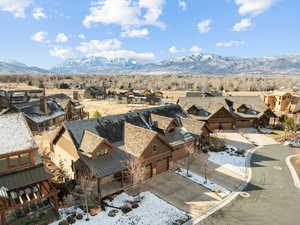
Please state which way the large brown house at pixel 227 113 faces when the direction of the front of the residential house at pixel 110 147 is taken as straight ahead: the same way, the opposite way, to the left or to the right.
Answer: to the right

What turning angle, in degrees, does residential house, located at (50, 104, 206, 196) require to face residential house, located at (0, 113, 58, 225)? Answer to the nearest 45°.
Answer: approximately 90° to its right

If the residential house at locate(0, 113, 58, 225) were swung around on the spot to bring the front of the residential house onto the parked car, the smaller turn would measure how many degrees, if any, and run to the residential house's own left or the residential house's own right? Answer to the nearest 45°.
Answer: approximately 45° to the residential house's own left

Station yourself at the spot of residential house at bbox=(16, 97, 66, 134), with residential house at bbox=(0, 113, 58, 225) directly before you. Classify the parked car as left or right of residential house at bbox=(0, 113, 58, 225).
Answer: left

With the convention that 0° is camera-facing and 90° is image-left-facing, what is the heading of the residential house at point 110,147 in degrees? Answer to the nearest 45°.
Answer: approximately 315°

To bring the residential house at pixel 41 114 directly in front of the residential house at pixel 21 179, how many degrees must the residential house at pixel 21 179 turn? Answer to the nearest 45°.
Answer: approximately 135° to its left

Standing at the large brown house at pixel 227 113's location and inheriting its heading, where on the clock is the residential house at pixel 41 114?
The residential house is roughly at 2 o'clock from the large brown house.

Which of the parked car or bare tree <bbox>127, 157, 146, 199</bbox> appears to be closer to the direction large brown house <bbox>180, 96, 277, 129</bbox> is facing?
the bare tree

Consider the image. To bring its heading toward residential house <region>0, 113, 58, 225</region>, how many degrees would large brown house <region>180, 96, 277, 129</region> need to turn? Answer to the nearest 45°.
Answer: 0° — it already faces it

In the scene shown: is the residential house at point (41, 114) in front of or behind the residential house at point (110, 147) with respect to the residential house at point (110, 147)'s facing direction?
behind

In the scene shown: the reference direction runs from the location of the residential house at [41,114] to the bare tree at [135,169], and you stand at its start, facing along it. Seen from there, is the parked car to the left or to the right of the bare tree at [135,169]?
left
